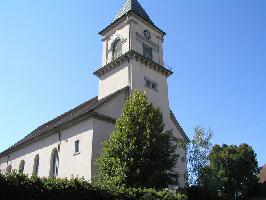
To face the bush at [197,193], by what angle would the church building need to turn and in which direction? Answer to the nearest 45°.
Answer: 0° — it already faces it

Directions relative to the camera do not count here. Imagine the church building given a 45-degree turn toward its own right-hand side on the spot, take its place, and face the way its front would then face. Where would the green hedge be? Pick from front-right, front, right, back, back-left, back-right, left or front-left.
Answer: front

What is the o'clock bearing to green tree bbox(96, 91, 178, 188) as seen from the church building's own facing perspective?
The green tree is roughly at 1 o'clock from the church building.

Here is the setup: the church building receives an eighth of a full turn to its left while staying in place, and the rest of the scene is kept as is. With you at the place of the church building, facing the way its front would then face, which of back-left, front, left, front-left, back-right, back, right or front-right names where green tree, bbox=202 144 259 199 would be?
front

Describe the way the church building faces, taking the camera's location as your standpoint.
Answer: facing the viewer and to the right of the viewer
